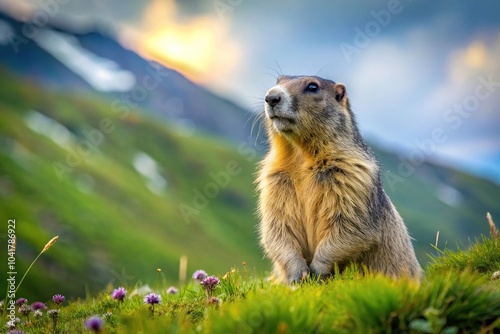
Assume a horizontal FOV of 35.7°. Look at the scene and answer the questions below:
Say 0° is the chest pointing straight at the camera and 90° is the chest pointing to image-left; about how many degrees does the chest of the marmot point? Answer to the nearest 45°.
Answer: approximately 45°

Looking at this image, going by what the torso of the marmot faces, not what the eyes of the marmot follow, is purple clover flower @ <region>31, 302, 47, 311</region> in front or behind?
in front
